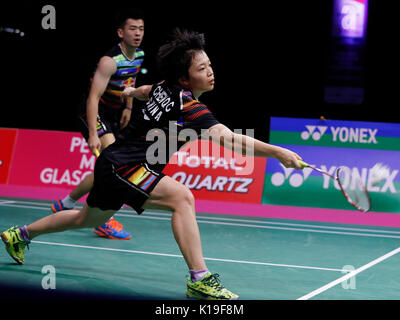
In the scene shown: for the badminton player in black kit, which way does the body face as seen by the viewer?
to the viewer's right

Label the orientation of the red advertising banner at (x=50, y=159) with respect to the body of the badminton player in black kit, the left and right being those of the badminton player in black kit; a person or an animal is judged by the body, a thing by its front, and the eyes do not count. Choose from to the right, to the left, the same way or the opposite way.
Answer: to the right

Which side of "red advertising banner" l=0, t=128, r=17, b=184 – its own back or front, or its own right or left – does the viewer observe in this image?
front

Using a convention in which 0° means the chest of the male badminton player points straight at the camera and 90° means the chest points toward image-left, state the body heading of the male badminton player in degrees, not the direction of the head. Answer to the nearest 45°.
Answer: approximately 315°

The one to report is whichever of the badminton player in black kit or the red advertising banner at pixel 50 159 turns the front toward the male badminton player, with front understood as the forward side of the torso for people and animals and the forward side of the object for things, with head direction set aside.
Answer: the red advertising banner

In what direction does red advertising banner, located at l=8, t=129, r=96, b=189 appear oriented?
toward the camera

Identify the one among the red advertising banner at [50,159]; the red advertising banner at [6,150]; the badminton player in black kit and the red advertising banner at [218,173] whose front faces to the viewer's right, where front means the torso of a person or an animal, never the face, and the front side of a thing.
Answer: the badminton player in black kit

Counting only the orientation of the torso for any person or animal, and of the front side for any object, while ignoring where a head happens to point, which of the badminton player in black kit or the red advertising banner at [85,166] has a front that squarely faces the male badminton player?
the red advertising banner

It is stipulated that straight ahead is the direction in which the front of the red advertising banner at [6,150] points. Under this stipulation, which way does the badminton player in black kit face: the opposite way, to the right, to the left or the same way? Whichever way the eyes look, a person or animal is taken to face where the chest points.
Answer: to the left

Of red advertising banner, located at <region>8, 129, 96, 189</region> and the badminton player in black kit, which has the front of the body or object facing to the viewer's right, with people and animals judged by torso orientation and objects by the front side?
the badminton player in black kit

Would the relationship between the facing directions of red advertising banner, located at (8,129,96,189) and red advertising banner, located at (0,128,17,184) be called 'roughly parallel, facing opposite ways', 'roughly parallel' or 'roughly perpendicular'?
roughly parallel

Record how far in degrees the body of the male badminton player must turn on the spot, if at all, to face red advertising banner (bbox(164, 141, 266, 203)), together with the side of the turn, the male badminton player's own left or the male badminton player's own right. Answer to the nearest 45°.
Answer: approximately 90° to the male badminton player's own left

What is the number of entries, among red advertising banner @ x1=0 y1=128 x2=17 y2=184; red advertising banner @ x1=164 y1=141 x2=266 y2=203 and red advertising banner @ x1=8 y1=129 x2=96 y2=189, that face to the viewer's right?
0

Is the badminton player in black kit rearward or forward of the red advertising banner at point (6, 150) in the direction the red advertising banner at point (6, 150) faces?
forward

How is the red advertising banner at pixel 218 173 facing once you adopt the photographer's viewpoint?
facing the viewer
